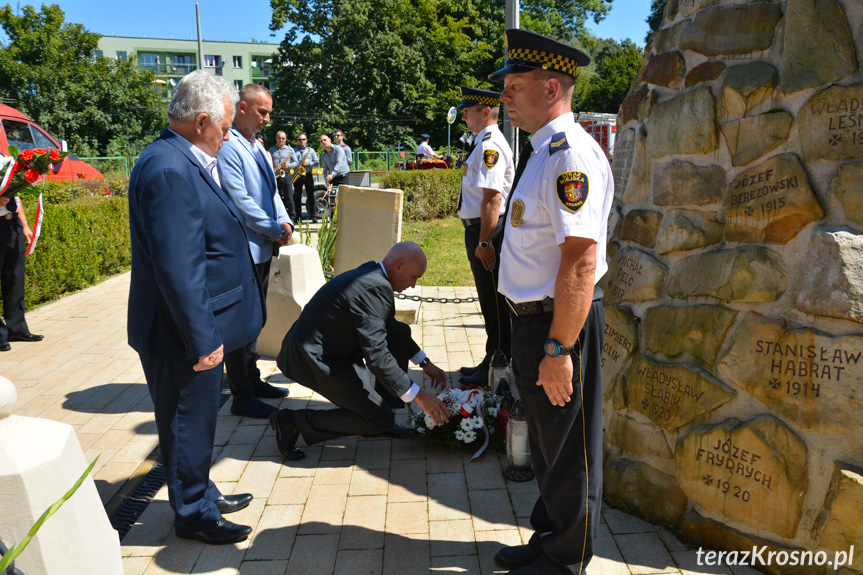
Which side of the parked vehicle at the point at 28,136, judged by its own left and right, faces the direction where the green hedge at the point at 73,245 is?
right

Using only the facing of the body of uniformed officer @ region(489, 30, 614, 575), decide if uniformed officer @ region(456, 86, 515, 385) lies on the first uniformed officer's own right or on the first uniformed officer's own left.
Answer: on the first uniformed officer's own right

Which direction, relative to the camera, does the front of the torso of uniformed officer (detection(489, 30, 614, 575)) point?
to the viewer's left

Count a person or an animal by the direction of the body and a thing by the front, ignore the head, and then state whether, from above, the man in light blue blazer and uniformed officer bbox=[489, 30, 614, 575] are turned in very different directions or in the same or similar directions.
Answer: very different directions

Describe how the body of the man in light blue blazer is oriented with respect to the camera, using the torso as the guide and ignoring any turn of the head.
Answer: to the viewer's right

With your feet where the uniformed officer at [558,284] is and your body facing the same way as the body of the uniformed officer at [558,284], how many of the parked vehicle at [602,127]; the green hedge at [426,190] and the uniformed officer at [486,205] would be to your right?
3

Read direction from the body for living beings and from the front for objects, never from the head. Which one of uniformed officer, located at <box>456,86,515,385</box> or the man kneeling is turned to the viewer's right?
the man kneeling

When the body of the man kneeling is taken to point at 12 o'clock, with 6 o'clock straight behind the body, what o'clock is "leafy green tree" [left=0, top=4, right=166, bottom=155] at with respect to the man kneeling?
The leafy green tree is roughly at 8 o'clock from the man kneeling.

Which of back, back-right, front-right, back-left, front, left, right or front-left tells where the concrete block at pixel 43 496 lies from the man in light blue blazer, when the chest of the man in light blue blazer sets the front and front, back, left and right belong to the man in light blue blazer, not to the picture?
right

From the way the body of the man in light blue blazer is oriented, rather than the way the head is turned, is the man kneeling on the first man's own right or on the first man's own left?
on the first man's own right

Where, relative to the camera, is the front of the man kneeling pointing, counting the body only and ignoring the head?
to the viewer's right

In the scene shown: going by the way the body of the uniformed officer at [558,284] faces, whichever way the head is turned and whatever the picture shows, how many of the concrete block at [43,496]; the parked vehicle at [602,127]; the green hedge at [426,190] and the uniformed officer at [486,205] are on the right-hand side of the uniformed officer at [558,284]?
3

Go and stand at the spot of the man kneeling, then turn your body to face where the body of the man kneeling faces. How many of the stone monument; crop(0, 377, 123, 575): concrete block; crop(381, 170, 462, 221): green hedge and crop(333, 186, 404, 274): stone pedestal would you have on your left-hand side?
2

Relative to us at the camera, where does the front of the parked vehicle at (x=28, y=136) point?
facing to the right of the viewer

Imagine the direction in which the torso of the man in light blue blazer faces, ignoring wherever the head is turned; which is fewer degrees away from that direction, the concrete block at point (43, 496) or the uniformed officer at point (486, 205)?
the uniformed officer
